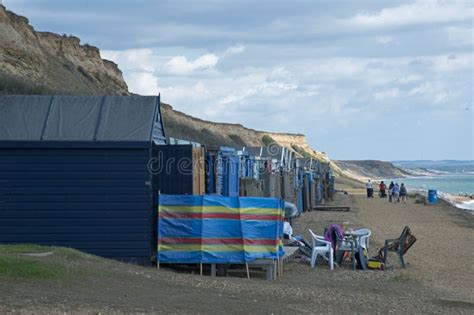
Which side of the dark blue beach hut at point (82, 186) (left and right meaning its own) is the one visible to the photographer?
right

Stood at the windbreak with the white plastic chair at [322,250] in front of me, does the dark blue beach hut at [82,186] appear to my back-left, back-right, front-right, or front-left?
back-left

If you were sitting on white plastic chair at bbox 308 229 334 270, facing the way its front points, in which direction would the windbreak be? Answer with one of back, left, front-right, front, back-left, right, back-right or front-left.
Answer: back-right

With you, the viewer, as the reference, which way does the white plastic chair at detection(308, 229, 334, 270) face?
facing to the right of the viewer

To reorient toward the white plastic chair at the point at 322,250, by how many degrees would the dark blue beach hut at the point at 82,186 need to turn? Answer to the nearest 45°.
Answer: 0° — it already faces it

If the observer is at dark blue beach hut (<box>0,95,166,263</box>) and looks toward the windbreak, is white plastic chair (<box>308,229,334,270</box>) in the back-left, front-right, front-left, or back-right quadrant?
front-left

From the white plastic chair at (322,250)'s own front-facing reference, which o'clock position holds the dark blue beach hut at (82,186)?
The dark blue beach hut is roughly at 5 o'clock from the white plastic chair.

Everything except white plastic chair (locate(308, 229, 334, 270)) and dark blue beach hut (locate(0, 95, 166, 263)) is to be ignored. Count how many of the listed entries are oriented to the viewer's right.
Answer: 2
